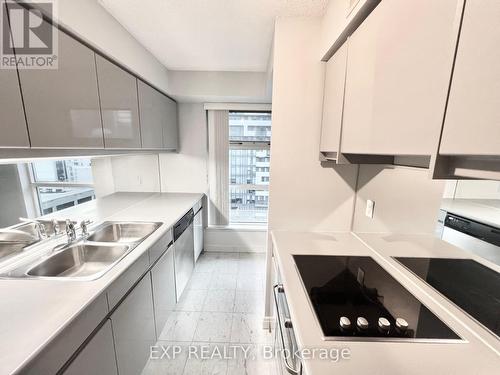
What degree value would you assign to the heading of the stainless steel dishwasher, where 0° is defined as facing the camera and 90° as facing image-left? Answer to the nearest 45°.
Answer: approximately 270°

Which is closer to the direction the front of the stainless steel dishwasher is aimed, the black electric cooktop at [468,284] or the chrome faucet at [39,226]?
the black electric cooktop

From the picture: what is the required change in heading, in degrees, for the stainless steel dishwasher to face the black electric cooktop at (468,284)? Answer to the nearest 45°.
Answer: approximately 45° to its right

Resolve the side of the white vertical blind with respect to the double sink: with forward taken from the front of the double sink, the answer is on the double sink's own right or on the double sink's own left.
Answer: on the double sink's own left

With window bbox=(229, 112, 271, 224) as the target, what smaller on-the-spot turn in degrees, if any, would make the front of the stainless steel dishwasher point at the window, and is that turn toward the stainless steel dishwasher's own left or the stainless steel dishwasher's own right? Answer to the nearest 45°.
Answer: approximately 45° to the stainless steel dishwasher's own left
